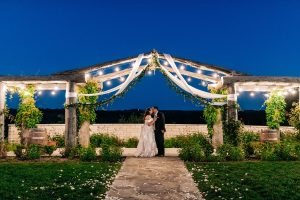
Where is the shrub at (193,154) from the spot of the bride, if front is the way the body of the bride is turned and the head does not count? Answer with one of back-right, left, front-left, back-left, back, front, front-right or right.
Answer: front-right

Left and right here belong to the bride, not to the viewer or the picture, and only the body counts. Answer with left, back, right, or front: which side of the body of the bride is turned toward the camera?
right

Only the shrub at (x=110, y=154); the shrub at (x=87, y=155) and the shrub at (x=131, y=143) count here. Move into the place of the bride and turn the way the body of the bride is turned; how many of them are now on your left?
1

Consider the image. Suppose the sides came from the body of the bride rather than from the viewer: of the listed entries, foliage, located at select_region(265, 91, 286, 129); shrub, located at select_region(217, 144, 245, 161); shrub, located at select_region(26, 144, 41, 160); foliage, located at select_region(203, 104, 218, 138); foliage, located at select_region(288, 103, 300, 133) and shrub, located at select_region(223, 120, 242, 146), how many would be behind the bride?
1

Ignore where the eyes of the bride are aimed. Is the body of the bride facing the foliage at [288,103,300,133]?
yes

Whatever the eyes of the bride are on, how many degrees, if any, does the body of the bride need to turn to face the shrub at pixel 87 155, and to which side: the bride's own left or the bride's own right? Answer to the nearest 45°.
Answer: approximately 135° to the bride's own right

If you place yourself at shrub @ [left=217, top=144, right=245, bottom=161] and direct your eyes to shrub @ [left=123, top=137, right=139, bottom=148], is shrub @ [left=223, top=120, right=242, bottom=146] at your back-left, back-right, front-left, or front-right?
front-right

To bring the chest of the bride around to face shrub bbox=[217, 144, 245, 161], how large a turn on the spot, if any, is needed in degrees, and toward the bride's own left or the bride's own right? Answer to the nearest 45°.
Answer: approximately 45° to the bride's own right

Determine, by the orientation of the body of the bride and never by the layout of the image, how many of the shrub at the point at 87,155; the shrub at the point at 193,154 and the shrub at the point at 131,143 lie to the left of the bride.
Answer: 1

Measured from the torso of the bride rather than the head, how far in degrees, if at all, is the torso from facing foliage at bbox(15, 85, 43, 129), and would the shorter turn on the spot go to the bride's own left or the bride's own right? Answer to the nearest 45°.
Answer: approximately 180°

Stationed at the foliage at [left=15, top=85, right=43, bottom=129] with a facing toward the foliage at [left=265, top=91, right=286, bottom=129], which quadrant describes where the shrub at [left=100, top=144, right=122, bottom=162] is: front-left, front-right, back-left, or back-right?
front-right

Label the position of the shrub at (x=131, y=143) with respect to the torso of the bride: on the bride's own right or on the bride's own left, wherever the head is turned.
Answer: on the bride's own left

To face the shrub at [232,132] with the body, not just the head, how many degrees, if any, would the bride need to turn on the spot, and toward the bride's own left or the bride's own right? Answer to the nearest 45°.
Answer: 0° — they already face it

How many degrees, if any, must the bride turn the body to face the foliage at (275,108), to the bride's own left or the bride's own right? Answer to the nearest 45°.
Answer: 0° — they already face it
